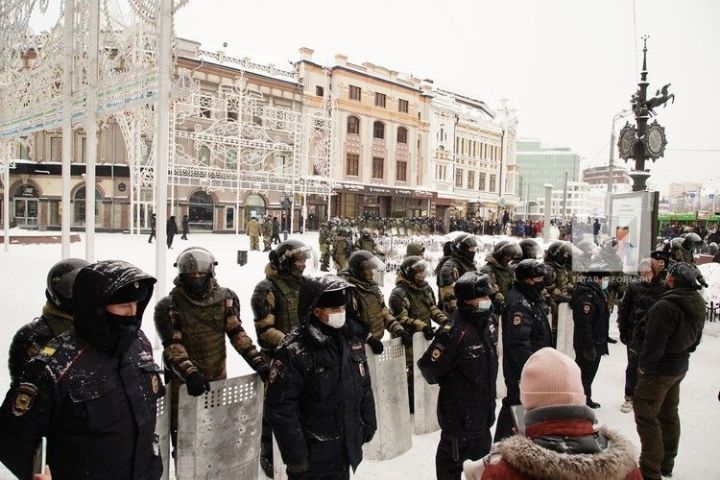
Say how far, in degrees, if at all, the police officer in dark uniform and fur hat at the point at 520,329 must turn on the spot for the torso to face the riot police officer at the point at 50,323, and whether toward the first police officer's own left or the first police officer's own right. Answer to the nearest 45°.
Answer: approximately 90° to the first police officer's own right

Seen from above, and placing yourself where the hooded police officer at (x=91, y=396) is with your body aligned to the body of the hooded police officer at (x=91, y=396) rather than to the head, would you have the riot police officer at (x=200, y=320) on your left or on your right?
on your left

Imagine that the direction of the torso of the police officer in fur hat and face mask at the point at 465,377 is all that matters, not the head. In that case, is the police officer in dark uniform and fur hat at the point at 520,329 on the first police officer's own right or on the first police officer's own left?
on the first police officer's own left

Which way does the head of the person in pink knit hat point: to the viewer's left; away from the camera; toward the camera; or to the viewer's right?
away from the camera

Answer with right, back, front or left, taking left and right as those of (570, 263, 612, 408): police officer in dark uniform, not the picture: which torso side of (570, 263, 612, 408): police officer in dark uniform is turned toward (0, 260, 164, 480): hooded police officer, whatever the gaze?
right

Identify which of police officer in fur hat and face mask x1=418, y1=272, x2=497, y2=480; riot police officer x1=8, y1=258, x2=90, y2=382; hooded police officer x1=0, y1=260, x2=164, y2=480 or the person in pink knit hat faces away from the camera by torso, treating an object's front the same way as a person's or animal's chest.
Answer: the person in pink knit hat

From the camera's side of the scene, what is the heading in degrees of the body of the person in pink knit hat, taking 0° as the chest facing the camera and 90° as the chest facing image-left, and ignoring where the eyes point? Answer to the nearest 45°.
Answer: approximately 180°

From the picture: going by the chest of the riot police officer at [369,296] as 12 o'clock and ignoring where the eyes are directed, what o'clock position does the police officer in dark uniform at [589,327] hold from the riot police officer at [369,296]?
the police officer in dark uniform at [589,327] is roughly at 10 o'clock from the riot police officer at [369,296].

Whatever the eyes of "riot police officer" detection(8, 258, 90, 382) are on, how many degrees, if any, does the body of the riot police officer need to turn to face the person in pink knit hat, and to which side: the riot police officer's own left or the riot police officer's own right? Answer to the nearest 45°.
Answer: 0° — they already face them

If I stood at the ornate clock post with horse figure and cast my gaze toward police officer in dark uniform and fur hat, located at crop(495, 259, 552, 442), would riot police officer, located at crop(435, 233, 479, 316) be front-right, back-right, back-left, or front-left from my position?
front-right

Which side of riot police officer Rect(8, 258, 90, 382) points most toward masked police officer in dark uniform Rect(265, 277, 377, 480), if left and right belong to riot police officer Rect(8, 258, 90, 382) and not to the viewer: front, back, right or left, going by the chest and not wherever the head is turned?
front

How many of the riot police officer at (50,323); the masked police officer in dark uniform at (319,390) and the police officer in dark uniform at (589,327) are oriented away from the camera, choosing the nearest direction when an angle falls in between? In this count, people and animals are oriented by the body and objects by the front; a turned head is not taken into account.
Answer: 0

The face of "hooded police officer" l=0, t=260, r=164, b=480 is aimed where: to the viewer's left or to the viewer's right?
to the viewer's right

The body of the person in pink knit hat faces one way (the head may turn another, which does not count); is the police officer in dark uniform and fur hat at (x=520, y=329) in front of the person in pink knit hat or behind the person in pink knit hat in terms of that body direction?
in front

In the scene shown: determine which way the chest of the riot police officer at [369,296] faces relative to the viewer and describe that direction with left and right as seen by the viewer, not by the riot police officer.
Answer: facing the viewer and to the right of the viewer

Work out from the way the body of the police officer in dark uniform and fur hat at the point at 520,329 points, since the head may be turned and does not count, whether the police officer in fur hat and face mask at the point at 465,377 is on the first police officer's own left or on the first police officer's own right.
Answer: on the first police officer's own right

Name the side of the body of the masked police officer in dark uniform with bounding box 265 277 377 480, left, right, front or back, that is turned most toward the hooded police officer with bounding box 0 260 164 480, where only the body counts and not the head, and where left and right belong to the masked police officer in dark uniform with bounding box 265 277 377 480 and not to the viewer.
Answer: right
